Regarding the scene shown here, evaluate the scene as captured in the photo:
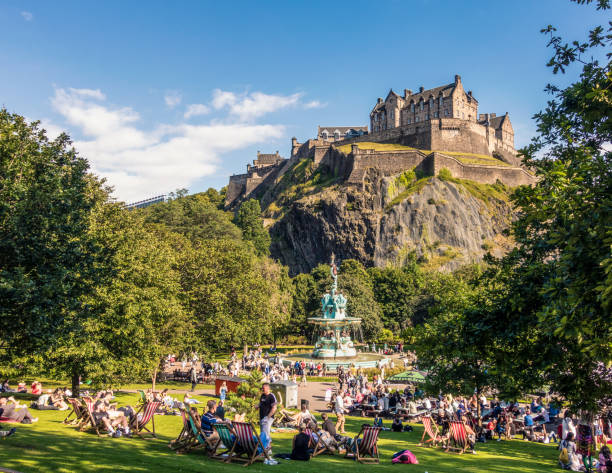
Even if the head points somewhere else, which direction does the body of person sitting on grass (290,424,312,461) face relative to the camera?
away from the camera

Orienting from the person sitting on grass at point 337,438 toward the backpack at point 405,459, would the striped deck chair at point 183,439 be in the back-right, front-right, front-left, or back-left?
back-right
